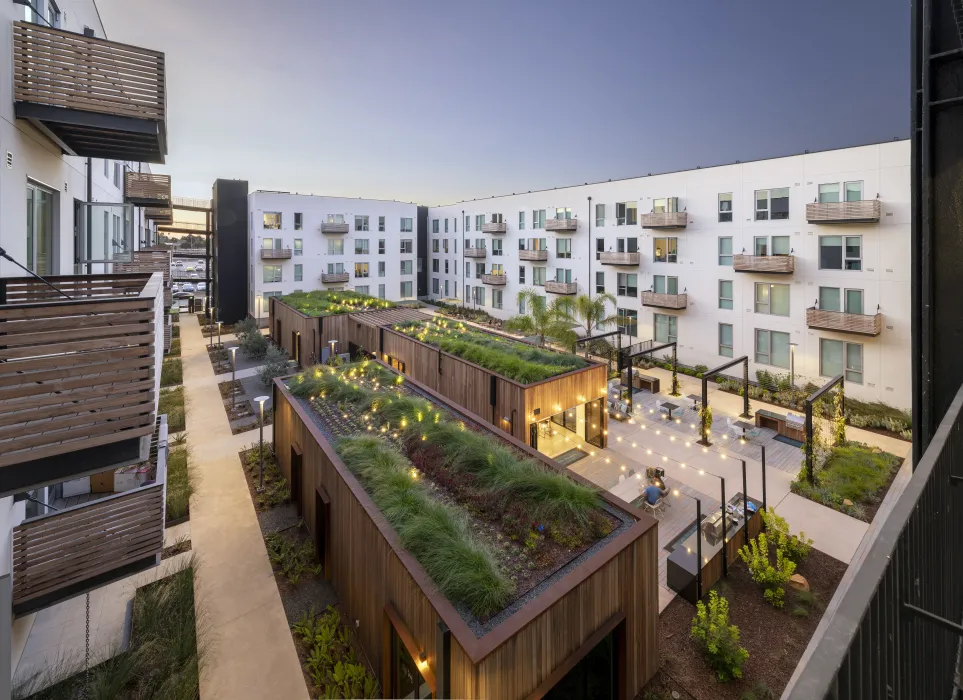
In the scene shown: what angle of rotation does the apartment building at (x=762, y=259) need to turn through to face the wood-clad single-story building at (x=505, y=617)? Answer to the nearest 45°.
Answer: approximately 45° to its left

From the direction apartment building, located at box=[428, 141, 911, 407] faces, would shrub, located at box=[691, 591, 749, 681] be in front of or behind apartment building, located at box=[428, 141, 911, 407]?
in front

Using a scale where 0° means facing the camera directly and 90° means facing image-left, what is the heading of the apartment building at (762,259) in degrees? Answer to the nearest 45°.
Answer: approximately 45°
